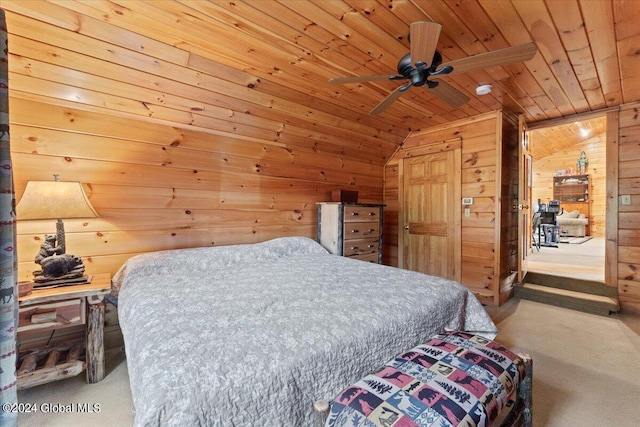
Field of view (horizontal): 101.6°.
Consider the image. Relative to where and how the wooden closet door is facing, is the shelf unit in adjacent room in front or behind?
behind

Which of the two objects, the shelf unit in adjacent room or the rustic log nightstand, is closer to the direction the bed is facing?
the shelf unit in adjacent room

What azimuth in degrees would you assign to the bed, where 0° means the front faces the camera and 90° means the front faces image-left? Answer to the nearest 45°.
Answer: approximately 315°

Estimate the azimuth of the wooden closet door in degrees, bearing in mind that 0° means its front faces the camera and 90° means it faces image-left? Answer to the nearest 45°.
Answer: approximately 45°

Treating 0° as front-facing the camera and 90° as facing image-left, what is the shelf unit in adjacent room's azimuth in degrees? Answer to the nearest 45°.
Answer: approximately 0°

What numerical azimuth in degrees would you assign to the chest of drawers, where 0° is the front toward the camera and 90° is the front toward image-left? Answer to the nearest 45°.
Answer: approximately 315°

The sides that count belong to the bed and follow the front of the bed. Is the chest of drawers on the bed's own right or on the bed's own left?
on the bed's own left
